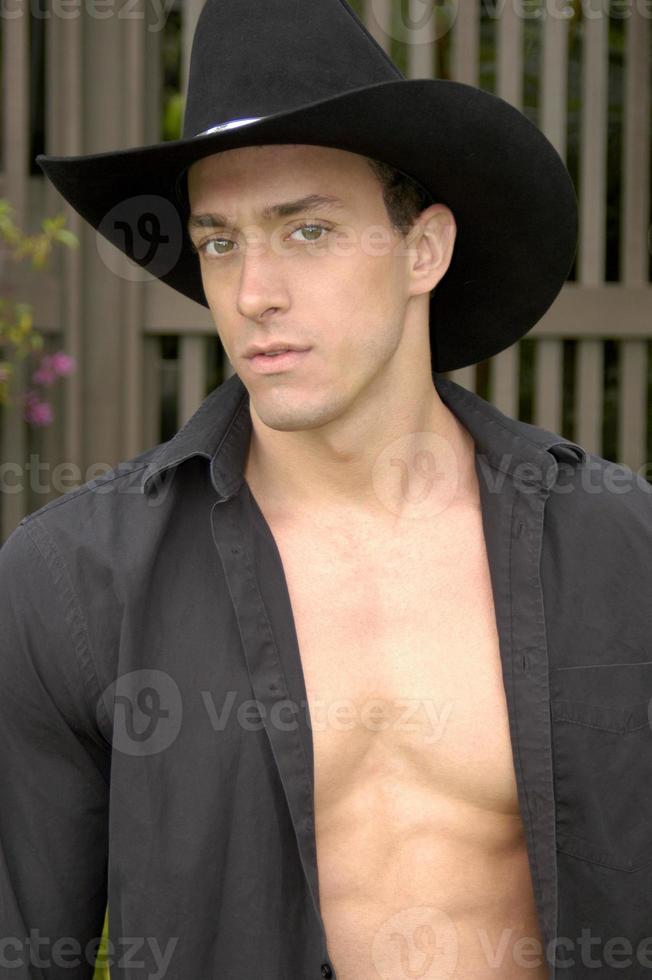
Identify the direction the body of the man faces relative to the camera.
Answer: toward the camera

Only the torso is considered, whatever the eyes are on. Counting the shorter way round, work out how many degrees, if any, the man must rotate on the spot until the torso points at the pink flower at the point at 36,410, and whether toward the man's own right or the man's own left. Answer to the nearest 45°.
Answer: approximately 135° to the man's own right

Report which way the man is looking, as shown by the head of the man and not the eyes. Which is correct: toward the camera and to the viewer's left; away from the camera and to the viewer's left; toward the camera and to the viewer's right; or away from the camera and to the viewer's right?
toward the camera and to the viewer's left

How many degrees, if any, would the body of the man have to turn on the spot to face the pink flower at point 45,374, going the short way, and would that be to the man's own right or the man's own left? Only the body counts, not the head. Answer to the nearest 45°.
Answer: approximately 135° to the man's own right

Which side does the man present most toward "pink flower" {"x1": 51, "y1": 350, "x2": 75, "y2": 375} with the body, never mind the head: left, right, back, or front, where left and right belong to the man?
back

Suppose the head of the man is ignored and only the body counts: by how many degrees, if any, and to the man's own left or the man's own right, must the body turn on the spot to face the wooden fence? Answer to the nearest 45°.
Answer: approximately 180°

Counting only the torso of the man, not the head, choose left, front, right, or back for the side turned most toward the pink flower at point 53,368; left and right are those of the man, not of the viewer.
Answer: back
